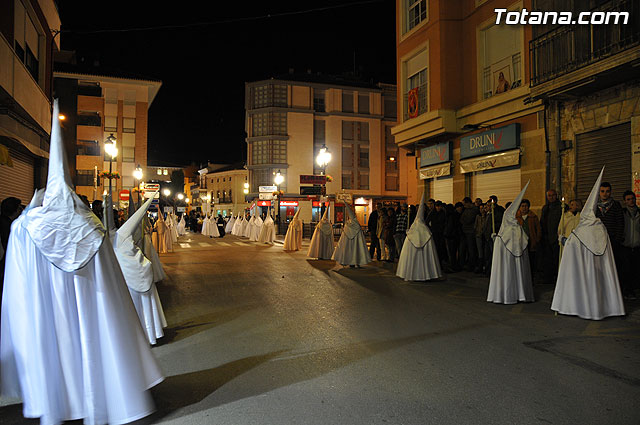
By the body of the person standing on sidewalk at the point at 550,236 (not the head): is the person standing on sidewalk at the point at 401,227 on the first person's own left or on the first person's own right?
on the first person's own right

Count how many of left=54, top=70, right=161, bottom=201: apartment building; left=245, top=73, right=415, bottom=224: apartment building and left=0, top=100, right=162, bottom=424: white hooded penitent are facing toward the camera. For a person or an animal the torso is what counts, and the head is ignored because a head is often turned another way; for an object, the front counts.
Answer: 2

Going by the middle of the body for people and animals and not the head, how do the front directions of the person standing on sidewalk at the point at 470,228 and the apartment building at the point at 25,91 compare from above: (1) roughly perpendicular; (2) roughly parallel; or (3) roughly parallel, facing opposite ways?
roughly parallel, facing opposite ways

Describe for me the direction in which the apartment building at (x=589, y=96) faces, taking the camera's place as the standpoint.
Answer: facing the viewer and to the left of the viewer

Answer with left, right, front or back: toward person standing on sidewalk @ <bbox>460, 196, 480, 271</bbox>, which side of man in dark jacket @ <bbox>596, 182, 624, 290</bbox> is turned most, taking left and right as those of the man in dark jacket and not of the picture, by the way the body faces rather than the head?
right

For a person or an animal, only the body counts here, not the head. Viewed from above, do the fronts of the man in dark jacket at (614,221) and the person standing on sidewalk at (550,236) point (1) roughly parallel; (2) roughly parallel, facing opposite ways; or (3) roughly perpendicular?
roughly parallel

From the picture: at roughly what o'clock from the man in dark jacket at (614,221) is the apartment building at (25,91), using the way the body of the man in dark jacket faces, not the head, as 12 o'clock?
The apartment building is roughly at 1 o'clock from the man in dark jacket.

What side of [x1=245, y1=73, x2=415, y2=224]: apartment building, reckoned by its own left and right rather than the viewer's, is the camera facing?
front

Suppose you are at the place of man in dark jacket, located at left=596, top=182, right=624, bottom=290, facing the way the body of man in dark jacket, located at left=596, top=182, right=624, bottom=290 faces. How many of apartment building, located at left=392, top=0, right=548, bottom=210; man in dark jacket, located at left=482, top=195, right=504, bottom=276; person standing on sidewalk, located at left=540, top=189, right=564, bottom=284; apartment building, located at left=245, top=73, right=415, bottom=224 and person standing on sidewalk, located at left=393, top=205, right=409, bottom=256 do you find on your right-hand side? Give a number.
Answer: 5

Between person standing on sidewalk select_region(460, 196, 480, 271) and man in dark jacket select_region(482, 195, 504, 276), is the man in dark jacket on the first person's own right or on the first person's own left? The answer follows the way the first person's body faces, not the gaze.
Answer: on the first person's own left
